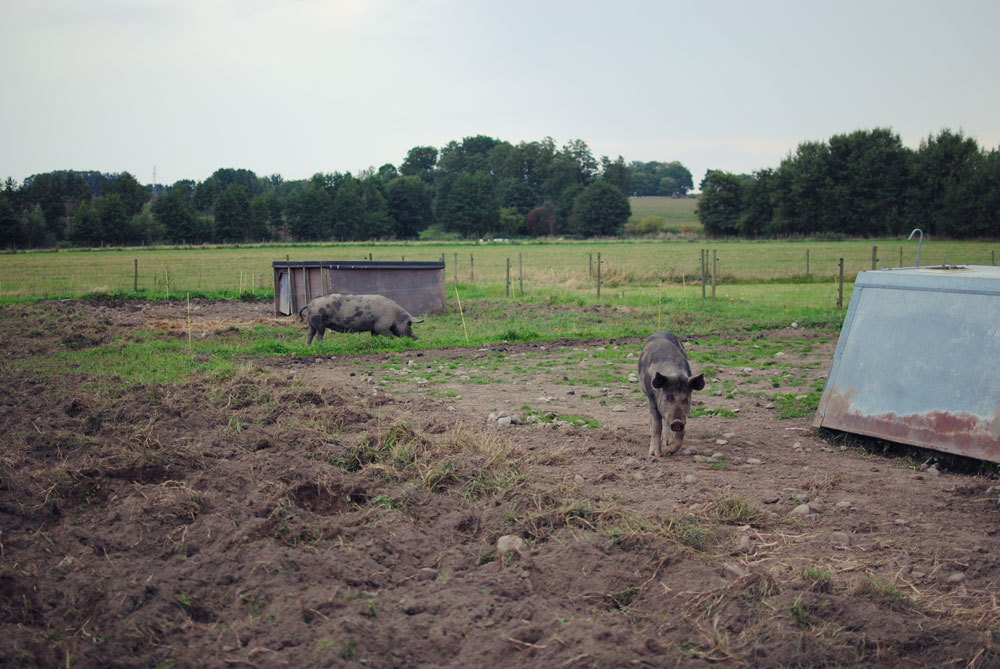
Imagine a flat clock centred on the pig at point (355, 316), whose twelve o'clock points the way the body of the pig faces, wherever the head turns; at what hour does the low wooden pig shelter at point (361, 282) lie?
The low wooden pig shelter is roughly at 9 o'clock from the pig.

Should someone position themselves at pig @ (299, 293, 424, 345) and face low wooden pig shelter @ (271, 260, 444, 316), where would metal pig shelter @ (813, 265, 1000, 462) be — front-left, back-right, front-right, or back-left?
back-right

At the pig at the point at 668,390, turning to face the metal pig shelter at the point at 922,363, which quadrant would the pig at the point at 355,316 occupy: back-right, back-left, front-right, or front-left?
back-left

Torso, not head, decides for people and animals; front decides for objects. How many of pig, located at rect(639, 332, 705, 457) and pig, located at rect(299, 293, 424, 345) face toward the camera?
1

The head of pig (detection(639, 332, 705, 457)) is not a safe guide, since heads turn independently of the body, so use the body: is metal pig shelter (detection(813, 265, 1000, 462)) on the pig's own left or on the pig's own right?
on the pig's own left

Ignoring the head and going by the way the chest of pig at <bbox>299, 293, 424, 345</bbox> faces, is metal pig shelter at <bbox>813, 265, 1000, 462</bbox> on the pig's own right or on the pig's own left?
on the pig's own right

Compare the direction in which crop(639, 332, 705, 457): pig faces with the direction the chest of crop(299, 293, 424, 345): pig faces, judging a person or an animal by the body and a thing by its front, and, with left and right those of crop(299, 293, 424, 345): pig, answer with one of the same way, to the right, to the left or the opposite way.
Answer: to the right

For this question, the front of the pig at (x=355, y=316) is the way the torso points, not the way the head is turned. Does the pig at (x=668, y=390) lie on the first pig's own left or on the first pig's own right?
on the first pig's own right

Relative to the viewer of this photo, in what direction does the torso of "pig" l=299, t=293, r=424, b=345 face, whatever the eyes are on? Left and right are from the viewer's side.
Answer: facing to the right of the viewer

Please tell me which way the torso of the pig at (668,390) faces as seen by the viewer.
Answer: toward the camera

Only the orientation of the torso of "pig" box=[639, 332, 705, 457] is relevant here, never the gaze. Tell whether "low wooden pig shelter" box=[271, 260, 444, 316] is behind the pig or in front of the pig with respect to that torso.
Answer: behind

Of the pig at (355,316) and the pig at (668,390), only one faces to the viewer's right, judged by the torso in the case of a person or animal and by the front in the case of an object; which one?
the pig at (355,316)
